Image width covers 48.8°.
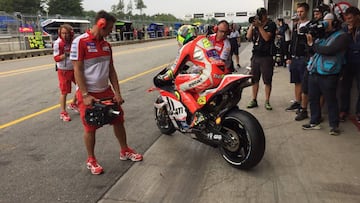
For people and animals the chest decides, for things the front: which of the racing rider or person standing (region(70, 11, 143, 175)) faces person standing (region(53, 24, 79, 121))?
the racing rider

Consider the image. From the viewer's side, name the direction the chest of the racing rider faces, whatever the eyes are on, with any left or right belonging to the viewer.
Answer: facing away from the viewer and to the left of the viewer

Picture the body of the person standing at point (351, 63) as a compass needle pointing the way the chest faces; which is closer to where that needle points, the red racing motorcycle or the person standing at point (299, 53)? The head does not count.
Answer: the red racing motorcycle

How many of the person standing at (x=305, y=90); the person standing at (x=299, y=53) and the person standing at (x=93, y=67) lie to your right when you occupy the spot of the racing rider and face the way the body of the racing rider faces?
2

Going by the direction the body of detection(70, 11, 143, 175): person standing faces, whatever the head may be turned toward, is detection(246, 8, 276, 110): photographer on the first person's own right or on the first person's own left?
on the first person's own left

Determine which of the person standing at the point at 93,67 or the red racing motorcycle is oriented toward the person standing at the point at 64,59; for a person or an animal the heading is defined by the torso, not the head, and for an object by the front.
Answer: the red racing motorcycle

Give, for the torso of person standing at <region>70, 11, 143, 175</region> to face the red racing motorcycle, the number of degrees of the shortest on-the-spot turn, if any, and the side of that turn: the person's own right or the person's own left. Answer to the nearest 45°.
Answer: approximately 45° to the person's own left

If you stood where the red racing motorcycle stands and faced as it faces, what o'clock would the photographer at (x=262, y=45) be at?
The photographer is roughly at 2 o'clock from the red racing motorcycle.

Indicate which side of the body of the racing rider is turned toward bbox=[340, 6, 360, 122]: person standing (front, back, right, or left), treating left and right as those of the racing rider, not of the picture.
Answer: right

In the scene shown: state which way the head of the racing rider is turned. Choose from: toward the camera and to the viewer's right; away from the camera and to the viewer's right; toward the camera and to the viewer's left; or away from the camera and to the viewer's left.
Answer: away from the camera and to the viewer's left

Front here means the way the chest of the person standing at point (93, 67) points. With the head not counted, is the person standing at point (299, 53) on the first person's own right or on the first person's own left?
on the first person's own left

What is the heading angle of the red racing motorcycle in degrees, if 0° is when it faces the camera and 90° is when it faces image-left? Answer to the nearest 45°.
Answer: approximately 135°

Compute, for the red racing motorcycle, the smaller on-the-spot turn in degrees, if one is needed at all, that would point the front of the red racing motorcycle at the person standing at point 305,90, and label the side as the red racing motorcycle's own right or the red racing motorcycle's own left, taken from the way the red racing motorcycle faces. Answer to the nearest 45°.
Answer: approximately 90° to the red racing motorcycle's own right
